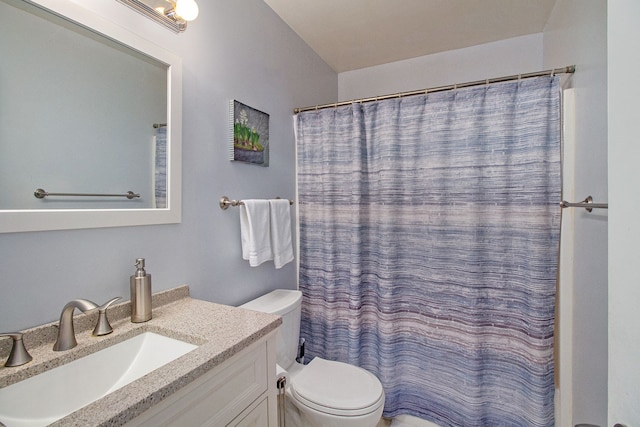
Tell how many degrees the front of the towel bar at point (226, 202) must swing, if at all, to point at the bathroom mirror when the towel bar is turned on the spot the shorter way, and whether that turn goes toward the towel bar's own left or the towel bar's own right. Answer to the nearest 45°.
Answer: approximately 90° to the towel bar's own right

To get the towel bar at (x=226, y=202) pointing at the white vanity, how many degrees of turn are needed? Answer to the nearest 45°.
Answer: approximately 45° to its right

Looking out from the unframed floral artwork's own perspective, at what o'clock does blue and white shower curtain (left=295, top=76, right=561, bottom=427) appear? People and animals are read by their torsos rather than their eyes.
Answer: The blue and white shower curtain is roughly at 11 o'clock from the unframed floral artwork.

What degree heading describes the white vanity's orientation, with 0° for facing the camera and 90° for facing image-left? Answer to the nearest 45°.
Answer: approximately 315°

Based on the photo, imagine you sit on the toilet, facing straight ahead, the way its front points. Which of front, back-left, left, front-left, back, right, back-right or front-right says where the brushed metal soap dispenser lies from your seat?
right

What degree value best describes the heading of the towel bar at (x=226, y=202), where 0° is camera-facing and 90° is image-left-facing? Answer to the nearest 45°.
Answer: approximately 315°
